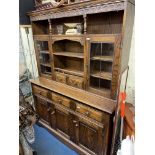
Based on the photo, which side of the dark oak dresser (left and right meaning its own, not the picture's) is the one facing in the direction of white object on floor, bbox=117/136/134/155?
left
